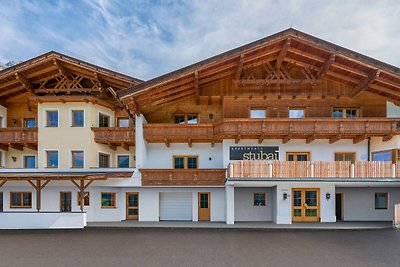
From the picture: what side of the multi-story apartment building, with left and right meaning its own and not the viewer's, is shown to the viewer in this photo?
front
